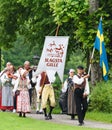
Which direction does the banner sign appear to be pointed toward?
toward the camera

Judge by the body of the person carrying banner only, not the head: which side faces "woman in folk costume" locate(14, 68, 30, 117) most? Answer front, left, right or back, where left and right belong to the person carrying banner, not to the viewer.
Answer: right

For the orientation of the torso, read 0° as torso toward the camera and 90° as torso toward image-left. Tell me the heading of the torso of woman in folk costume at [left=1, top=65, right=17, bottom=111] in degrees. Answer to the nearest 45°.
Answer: approximately 315°

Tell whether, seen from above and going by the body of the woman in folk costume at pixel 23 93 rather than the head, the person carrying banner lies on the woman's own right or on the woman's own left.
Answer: on the woman's own left

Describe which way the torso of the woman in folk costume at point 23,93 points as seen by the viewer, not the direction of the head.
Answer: toward the camera

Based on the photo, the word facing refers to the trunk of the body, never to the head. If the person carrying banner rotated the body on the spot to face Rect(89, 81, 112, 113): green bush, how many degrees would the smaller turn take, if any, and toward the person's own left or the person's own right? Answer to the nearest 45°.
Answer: approximately 135° to the person's own left

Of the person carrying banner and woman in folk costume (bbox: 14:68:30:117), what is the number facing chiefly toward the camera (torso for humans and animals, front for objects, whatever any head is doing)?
2
